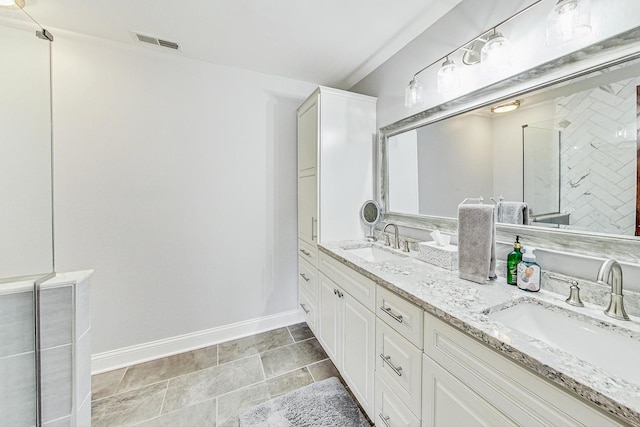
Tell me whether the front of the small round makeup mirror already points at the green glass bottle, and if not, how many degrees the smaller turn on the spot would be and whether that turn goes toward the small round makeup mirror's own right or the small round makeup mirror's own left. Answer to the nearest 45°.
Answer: approximately 90° to the small round makeup mirror's own left

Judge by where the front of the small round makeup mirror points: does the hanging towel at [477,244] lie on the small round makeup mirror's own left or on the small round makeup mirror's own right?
on the small round makeup mirror's own left

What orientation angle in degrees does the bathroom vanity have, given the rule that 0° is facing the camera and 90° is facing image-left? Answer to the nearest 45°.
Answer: approximately 45°

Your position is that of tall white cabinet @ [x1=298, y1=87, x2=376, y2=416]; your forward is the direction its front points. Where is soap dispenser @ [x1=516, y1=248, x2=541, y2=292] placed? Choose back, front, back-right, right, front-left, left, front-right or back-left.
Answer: back-left

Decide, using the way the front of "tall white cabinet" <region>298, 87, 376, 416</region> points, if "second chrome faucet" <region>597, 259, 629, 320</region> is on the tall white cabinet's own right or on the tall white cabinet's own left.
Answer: on the tall white cabinet's own left

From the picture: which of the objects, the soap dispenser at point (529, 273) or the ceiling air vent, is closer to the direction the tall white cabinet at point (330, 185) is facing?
the ceiling air vent

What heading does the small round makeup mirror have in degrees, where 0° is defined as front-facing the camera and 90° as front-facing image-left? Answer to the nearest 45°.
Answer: approximately 45°

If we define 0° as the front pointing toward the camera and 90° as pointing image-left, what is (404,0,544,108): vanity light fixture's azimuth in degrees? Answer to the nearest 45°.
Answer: approximately 45°

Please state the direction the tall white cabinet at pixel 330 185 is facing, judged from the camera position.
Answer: facing to the left of the viewer
